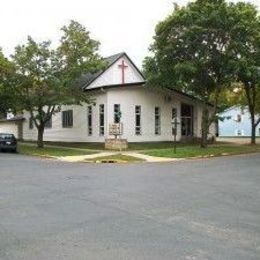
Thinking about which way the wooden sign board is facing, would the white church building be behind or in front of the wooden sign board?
behind

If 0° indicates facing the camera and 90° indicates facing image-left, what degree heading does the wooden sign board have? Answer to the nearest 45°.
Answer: approximately 0°

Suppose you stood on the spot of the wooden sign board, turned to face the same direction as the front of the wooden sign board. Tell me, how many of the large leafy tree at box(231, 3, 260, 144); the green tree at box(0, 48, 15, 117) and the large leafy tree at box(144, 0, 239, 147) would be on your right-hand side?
1

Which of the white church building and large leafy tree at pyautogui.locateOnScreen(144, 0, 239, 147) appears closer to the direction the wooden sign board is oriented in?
the large leafy tree

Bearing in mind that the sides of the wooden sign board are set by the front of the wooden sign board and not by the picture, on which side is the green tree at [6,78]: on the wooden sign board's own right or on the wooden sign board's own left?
on the wooden sign board's own right
